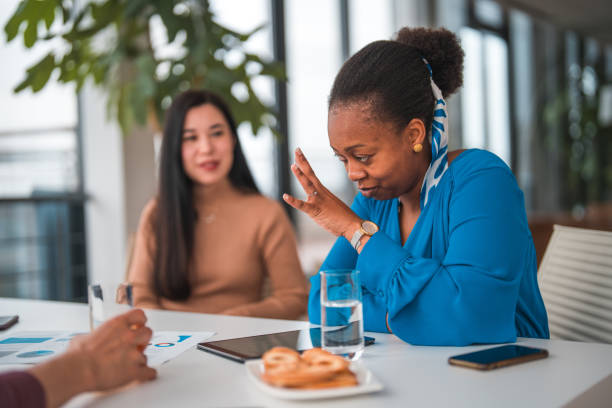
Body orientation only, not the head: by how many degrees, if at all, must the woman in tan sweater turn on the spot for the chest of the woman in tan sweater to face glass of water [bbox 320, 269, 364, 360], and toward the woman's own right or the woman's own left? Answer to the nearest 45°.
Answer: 0° — they already face it

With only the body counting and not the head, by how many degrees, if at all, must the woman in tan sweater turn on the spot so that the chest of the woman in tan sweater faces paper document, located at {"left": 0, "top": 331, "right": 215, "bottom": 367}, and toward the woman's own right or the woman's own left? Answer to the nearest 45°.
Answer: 0° — they already face it

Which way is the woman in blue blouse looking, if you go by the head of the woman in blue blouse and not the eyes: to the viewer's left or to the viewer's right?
to the viewer's left

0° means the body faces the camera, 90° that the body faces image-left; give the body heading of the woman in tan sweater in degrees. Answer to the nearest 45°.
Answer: approximately 0°

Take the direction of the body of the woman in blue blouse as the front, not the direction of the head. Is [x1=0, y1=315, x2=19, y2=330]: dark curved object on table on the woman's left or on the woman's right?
on the woman's right
